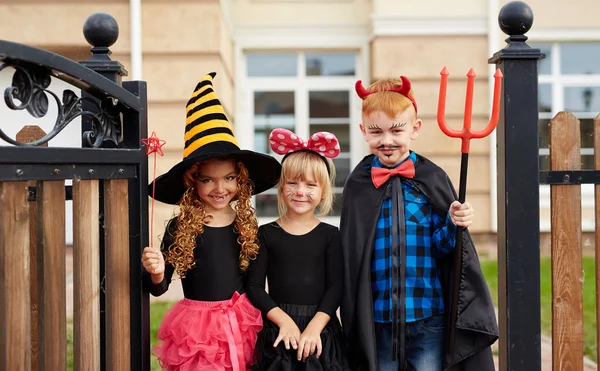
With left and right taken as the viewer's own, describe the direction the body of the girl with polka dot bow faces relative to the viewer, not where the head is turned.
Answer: facing the viewer

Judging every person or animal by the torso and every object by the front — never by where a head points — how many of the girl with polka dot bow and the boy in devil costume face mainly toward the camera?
2

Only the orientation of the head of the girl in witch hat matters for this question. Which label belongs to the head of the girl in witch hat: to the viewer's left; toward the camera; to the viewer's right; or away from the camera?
toward the camera

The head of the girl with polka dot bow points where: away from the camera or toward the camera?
toward the camera

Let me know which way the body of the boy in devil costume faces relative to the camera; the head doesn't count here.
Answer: toward the camera

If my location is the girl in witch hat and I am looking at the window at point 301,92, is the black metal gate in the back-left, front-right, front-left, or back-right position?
back-left

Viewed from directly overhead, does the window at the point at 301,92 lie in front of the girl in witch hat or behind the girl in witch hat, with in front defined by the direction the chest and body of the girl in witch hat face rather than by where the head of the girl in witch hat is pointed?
behind

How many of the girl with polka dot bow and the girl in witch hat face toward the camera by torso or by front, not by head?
2

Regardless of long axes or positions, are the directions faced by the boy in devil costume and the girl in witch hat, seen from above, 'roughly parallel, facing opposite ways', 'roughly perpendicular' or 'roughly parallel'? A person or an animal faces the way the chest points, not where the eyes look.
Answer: roughly parallel

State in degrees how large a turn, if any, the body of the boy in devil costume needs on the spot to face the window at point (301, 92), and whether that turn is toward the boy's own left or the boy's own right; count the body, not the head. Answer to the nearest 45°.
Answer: approximately 180°

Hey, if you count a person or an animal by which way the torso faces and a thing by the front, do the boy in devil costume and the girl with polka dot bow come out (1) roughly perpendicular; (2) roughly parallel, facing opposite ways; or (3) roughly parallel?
roughly parallel

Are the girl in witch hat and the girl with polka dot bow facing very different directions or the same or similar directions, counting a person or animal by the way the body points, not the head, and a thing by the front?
same or similar directions

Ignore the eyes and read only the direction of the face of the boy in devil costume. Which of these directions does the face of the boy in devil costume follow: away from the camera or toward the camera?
toward the camera

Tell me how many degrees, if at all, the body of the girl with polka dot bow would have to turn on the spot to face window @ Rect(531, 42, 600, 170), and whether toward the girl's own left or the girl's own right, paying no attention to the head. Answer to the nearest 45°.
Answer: approximately 135° to the girl's own left
